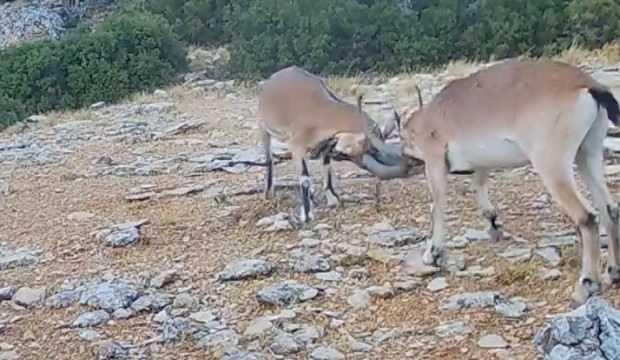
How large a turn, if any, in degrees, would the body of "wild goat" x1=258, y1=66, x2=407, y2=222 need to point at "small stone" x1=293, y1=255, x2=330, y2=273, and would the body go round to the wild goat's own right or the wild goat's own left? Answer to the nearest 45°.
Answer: approximately 45° to the wild goat's own right

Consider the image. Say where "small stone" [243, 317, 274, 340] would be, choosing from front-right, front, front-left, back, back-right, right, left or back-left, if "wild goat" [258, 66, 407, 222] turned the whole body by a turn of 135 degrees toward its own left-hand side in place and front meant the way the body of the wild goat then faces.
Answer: back

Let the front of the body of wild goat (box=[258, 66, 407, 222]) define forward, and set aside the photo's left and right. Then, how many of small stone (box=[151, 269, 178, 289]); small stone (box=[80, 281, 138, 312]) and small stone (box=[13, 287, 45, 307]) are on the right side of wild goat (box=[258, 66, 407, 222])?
3

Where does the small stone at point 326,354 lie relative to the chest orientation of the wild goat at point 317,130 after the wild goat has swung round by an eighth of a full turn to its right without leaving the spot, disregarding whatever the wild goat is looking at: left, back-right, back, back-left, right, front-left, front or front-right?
front

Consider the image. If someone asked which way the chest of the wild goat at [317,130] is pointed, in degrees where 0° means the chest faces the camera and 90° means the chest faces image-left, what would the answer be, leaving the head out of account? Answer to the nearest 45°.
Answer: approximately 315°

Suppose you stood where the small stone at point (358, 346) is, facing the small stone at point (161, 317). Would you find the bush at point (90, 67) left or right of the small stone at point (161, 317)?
right

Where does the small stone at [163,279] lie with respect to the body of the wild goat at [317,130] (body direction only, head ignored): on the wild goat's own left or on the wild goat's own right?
on the wild goat's own right

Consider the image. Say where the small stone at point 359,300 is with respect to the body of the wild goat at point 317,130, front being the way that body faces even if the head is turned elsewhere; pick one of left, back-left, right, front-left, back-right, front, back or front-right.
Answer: front-right

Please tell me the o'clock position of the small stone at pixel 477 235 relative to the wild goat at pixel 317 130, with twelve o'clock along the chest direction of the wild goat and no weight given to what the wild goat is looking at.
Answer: The small stone is roughly at 12 o'clock from the wild goat.

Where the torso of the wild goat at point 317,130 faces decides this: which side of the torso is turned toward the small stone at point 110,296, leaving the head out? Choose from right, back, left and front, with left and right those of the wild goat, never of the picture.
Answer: right

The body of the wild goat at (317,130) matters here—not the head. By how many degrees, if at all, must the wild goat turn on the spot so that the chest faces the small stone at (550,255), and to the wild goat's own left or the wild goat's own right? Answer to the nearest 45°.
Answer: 0° — it already faces it

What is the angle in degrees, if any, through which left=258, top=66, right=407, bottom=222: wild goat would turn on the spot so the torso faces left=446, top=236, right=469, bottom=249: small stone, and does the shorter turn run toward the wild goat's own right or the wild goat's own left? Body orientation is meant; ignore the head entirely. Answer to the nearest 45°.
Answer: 0° — it already faces it

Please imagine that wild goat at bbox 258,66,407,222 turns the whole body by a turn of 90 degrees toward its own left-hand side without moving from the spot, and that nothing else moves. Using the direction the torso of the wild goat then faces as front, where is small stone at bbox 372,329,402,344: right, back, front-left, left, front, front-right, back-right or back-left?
back-right
